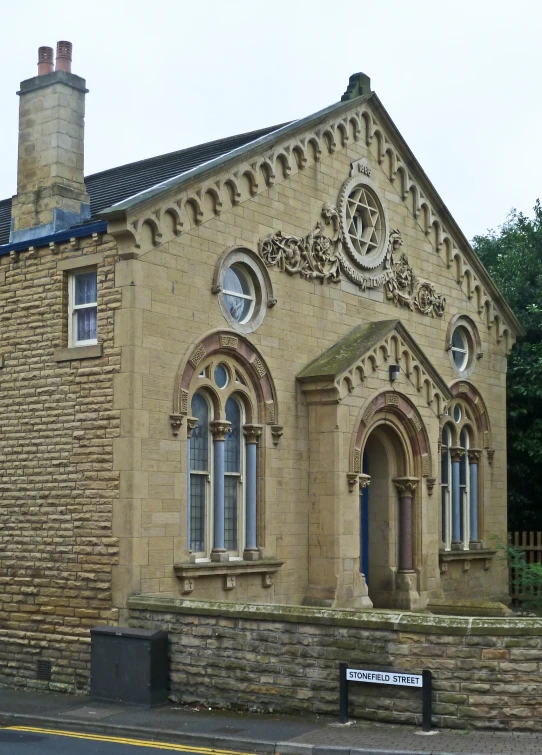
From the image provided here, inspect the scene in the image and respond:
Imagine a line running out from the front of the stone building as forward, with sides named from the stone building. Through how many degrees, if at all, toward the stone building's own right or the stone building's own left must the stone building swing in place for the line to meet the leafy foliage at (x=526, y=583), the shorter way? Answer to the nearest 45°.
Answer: approximately 90° to the stone building's own left

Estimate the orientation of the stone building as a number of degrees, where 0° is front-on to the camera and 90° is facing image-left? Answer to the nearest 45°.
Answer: approximately 315°

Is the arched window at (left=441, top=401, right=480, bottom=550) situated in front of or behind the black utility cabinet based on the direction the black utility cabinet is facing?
behind

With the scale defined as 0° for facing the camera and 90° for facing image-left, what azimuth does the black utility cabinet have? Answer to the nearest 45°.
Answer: approximately 45°

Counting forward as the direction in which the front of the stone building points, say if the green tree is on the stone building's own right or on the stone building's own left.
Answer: on the stone building's own left

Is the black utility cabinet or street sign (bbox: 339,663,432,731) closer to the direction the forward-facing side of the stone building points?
the street sign

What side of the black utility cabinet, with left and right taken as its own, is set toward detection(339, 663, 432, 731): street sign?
left
